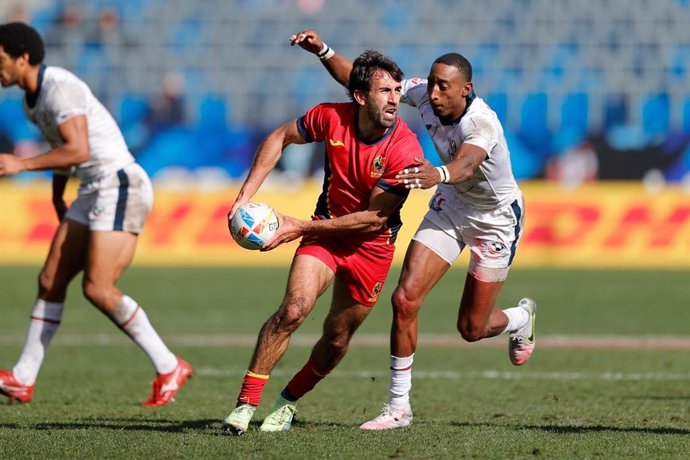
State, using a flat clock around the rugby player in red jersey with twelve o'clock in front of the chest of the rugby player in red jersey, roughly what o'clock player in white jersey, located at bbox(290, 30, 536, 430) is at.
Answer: The player in white jersey is roughly at 8 o'clock from the rugby player in red jersey.

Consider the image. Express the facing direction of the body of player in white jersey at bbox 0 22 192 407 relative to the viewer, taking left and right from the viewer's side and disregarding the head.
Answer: facing to the left of the viewer

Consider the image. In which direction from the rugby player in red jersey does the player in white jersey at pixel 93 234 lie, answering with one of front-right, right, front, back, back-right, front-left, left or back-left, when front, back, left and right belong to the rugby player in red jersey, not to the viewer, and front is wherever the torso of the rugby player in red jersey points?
back-right

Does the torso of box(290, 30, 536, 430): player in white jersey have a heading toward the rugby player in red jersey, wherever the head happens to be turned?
yes

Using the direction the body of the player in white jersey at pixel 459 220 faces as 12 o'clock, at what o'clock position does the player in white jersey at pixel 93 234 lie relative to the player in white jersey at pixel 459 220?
the player in white jersey at pixel 93 234 is roughly at 2 o'clock from the player in white jersey at pixel 459 220.

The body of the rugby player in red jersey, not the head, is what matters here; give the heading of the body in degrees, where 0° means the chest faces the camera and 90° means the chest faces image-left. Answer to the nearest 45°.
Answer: approximately 0°

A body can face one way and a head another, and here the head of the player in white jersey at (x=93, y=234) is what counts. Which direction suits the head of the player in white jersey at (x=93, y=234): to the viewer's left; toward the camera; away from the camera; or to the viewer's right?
to the viewer's left
